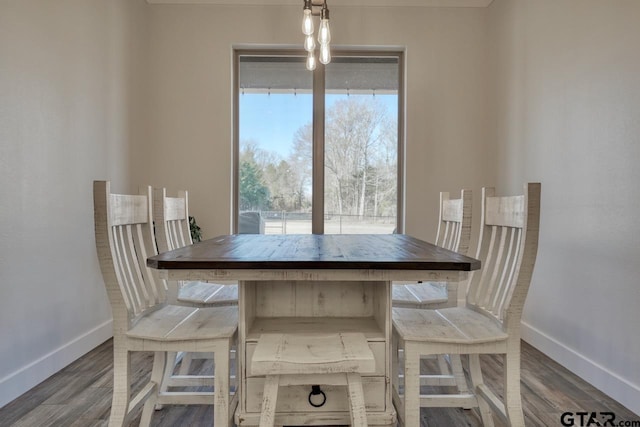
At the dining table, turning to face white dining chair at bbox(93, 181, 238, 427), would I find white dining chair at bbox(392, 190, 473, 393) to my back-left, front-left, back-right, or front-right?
back-right

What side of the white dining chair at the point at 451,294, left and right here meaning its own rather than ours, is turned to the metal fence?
right

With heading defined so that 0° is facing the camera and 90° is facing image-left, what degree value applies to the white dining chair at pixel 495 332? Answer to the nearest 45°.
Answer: approximately 45°

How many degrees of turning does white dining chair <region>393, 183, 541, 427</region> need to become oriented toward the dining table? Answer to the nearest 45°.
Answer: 0° — it already faces it

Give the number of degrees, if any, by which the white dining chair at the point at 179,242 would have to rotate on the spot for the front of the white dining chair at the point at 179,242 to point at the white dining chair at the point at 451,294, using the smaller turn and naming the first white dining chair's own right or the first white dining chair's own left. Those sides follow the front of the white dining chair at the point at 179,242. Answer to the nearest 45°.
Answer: approximately 45° to the first white dining chair's own left

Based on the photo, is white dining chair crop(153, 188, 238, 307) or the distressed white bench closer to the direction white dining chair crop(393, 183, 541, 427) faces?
the distressed white bench

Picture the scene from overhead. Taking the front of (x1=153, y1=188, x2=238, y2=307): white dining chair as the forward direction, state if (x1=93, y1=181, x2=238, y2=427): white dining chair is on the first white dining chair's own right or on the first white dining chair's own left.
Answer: on the first white dining chair's own right
